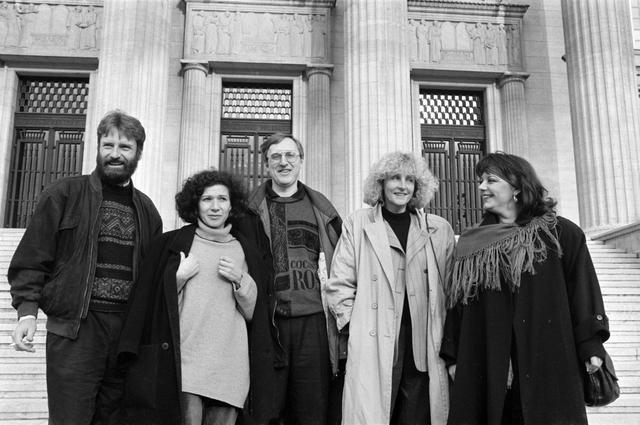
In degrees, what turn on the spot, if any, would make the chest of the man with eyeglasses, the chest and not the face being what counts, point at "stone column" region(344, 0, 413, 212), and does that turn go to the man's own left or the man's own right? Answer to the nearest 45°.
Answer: approximately 180°

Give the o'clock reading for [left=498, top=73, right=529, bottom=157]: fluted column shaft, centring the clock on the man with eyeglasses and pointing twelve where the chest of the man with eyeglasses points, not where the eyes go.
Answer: The fluted column shaft is roughly at 7 o'clock from the man with eyeglasses.

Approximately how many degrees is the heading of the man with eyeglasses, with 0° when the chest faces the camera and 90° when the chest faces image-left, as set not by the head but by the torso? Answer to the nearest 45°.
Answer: approximately 0°

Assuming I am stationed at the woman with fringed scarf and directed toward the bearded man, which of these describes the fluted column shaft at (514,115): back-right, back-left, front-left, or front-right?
back-right

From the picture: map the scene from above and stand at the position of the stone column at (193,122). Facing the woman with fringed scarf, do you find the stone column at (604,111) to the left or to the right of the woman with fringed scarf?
left

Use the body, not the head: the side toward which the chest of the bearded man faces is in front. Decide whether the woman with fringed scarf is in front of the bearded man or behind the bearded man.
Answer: in front
